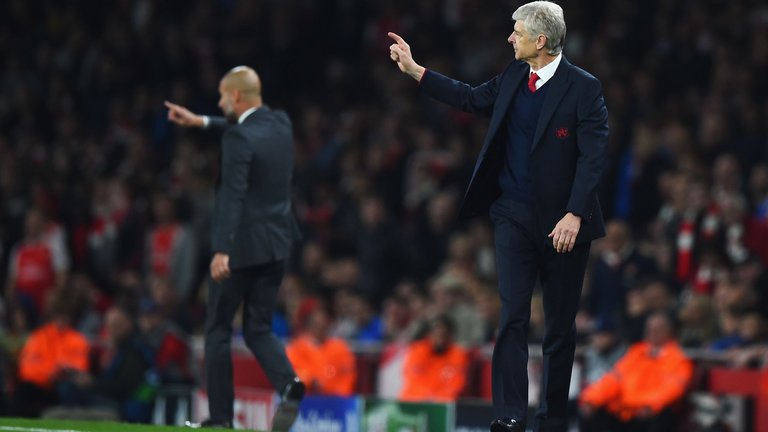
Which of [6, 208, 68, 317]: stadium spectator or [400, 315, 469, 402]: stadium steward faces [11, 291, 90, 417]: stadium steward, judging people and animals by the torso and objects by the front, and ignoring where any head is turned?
[6, 208, 68, 317]: stadium spectator

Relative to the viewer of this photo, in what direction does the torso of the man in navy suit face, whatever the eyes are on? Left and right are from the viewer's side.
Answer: facing the viewer and to the left of the viewer

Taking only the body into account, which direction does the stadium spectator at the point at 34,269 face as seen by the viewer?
toward the camera

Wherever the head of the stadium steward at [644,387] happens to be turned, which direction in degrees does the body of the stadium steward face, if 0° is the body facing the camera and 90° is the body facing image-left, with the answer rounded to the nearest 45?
approximately 45°

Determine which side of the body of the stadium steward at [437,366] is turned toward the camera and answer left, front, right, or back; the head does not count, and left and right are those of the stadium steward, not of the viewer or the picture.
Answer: front

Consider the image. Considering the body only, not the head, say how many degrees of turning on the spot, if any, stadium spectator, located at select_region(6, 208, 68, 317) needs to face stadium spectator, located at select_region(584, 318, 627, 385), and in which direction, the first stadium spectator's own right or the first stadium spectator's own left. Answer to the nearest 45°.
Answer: approximately 45° to the first stadium spectator's own left

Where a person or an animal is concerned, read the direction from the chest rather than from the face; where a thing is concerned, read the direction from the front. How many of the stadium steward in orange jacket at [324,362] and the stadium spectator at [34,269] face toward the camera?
2

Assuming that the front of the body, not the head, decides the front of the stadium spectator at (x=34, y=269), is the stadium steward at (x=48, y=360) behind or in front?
in front

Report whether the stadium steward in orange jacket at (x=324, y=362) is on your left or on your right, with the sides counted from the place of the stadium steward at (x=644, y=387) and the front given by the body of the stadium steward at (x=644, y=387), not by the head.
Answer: on your right

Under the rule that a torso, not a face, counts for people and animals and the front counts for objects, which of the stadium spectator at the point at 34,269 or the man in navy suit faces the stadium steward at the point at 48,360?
the stadium spectator at the point at 34,269
